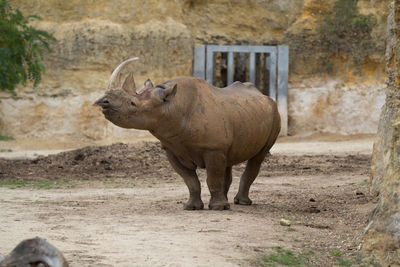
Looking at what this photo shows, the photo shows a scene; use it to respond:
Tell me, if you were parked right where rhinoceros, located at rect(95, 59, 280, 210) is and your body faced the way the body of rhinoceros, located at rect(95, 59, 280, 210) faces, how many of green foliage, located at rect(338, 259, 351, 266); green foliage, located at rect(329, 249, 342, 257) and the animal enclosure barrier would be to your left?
2

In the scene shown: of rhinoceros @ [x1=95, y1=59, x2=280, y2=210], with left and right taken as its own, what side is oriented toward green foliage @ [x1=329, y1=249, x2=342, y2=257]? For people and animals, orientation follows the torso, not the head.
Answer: left

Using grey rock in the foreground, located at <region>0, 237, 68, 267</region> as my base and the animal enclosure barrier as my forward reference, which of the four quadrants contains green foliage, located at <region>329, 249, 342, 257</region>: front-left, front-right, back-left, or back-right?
front-right

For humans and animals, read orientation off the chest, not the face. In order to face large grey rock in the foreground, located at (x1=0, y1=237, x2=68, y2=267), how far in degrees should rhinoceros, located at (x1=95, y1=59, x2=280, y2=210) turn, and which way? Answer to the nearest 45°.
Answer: approximately 45° to its left

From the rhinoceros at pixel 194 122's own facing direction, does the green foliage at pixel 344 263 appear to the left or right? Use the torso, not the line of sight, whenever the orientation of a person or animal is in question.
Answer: on its left

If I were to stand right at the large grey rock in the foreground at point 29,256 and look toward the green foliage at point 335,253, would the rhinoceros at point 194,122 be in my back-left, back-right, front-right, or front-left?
front-left

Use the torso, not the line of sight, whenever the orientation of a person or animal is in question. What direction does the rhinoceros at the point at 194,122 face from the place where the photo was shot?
facing the viewer and to the left of the viewer

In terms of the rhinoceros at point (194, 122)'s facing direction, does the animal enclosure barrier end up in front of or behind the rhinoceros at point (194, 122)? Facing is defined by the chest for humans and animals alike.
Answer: behind
